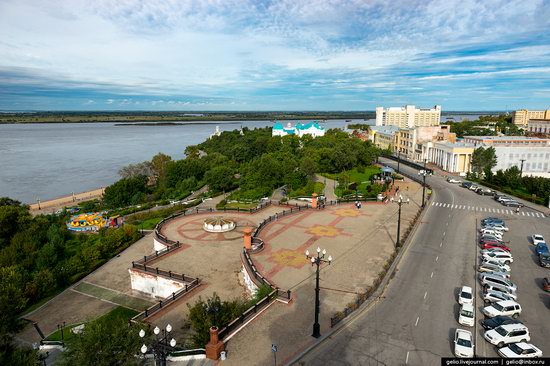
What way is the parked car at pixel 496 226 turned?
to the viewer's left

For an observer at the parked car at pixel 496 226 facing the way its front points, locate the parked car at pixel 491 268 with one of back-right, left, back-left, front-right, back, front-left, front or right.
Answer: left

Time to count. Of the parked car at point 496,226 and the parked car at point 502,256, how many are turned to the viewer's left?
2

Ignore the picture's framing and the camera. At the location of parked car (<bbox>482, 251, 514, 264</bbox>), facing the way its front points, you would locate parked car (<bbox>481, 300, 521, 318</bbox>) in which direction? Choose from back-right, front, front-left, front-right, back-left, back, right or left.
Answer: left

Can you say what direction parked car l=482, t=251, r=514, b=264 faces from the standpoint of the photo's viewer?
facing to the left of the viewer

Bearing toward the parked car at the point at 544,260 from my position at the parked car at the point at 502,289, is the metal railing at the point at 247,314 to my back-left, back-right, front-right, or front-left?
back-left

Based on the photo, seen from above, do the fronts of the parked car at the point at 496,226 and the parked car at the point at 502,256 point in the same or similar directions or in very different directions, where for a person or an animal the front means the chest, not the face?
same or similar directions

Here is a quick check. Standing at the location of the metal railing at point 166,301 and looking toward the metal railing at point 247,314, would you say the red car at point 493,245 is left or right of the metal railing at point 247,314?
left

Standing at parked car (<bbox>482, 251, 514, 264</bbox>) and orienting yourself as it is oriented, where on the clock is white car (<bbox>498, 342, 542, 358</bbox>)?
The white car is roughly at 9 o'clock from the parked car.

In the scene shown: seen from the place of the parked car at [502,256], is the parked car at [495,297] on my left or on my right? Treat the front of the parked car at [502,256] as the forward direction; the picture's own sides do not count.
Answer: on my left

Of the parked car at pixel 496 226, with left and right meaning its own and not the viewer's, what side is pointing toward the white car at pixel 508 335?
left

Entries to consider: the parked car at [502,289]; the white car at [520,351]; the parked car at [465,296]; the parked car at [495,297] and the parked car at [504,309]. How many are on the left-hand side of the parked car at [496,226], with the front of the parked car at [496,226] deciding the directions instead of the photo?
5

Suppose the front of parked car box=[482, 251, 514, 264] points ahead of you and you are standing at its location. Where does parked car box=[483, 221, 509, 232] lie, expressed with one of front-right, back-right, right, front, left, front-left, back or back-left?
right

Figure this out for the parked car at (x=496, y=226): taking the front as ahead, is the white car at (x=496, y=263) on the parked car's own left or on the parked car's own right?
on the parked car's own left
